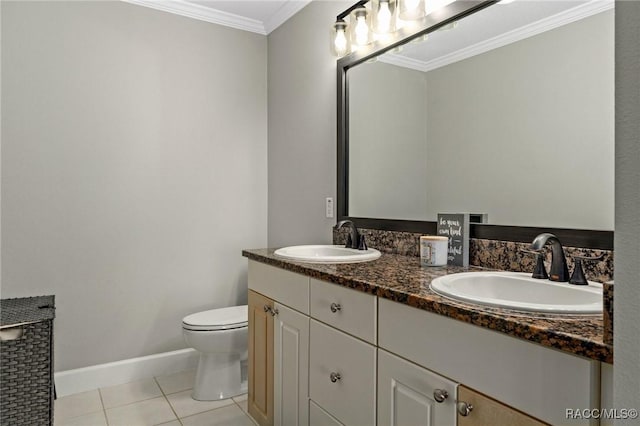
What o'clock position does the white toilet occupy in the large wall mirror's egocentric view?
The white toilet is roughly at 2 o'clock from the large wall mirror.

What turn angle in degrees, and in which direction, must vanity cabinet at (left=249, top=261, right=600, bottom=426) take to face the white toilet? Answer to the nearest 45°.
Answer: approximately 90° to its right

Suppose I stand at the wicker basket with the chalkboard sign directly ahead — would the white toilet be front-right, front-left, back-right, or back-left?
front-left

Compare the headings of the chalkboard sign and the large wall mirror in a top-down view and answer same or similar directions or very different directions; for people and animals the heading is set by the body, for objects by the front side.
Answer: same or similar directions

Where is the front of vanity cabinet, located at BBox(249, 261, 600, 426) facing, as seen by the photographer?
facing the viewer and to the left of the viewer

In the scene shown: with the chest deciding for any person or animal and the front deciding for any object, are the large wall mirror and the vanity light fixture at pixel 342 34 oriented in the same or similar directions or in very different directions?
same or similar directions

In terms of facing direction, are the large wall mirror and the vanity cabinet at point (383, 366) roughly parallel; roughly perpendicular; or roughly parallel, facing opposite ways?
roughly parallel
